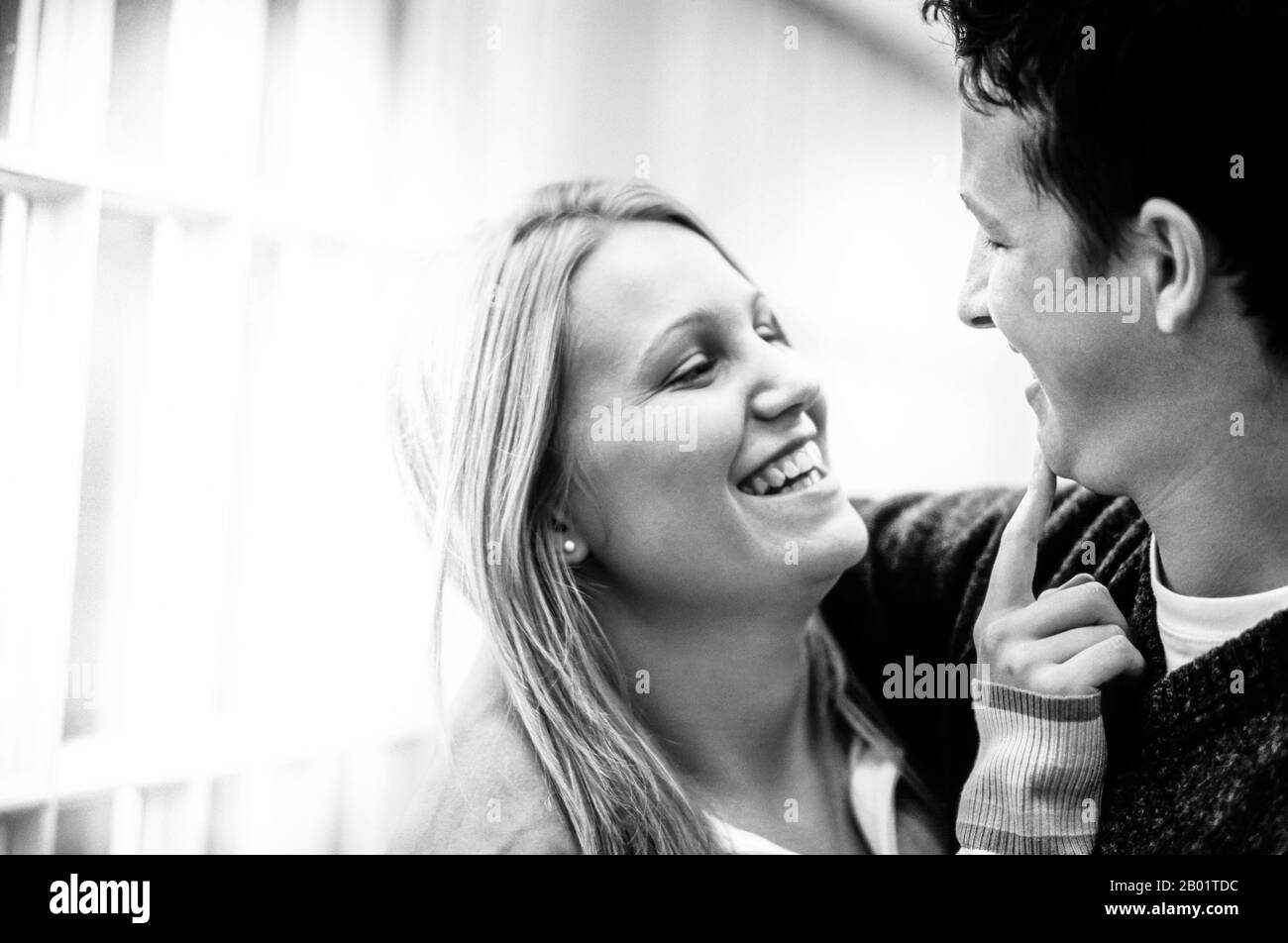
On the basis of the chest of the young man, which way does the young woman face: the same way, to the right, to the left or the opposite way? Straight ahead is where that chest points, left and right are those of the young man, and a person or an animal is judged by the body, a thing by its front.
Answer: to the left

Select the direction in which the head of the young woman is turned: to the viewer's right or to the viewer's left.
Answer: to the viewer's right

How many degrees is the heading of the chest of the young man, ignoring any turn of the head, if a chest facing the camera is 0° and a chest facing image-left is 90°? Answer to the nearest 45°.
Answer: approximately 45°
